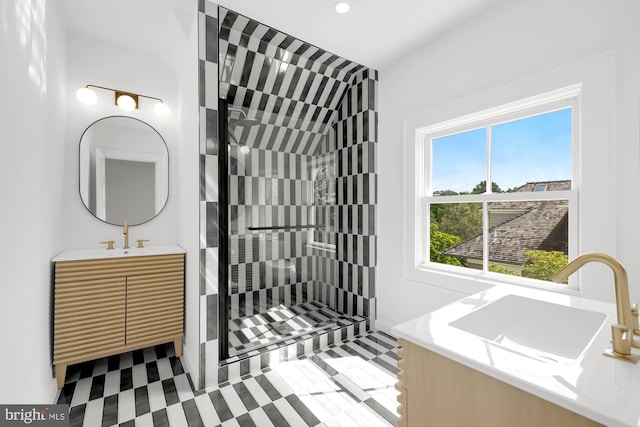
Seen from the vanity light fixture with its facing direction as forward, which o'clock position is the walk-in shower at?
The walk-in shower is roughly at 10 o'clock from the vanity light fixture.

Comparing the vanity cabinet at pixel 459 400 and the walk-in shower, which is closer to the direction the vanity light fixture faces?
the vanity cabinet

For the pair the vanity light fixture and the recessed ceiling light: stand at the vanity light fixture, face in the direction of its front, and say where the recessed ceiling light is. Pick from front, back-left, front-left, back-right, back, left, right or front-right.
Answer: front-left

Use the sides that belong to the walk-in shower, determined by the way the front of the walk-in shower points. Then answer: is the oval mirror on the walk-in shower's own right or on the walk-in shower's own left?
on the walk-in shower's own right

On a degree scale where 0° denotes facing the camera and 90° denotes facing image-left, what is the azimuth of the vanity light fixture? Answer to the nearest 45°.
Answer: approximately 0°
